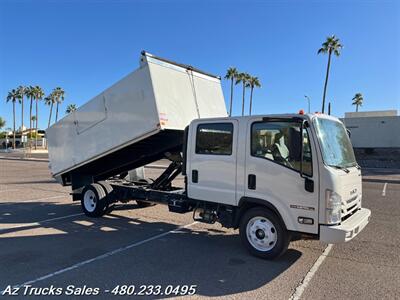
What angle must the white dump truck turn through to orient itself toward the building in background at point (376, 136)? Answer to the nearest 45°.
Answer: approximately 90° to its left

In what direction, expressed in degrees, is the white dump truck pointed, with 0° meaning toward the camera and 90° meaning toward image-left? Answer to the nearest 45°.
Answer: approximately 315°
